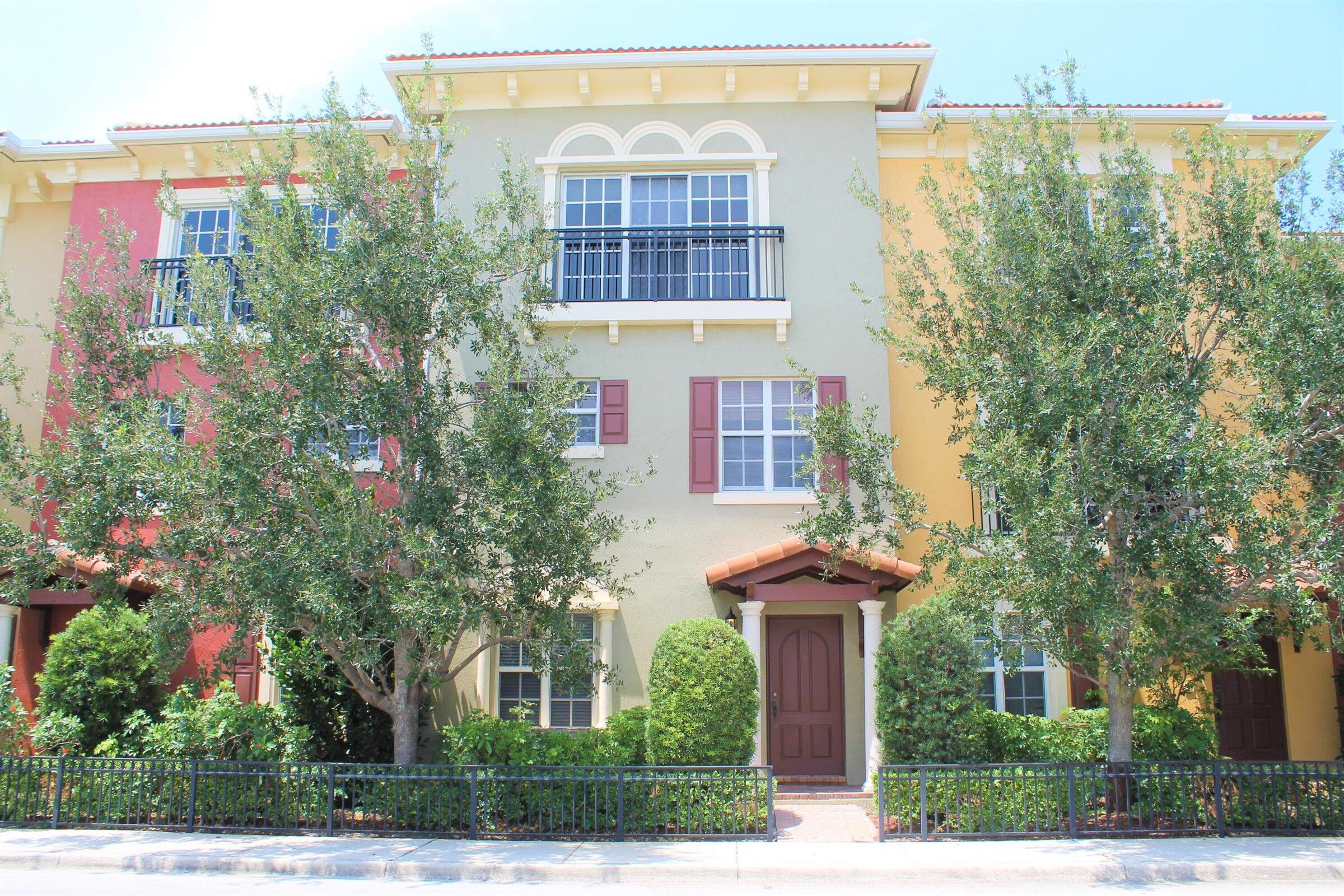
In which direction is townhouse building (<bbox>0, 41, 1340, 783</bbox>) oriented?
toward the camera

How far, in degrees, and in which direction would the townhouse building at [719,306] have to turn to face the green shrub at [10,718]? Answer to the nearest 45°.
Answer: approximately 90° to its right

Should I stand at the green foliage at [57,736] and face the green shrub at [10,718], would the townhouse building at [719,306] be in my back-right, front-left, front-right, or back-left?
back-right

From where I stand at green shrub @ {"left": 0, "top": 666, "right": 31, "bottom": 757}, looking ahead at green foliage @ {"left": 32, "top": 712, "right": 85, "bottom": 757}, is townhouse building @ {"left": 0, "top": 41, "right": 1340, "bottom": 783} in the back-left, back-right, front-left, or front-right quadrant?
front-left

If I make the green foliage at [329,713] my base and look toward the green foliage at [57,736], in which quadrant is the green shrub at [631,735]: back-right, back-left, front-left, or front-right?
back-left
